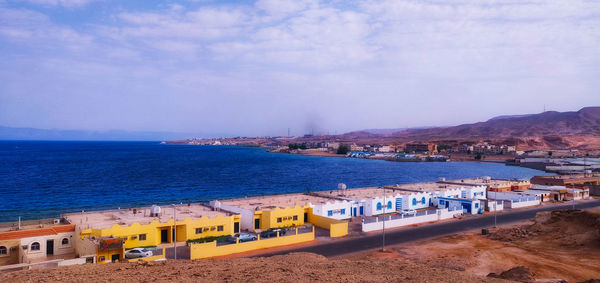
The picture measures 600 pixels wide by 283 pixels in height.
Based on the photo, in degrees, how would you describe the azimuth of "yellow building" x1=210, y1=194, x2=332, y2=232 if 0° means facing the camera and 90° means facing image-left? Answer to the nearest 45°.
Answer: approximately 315°

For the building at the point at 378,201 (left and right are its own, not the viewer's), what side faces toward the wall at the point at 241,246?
right

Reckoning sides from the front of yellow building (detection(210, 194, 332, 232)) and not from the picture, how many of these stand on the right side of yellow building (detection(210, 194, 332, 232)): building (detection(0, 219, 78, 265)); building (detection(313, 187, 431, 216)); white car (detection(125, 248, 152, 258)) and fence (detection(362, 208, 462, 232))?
2

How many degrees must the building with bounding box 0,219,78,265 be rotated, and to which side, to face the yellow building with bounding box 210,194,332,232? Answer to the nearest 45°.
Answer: approximately 45° to its left

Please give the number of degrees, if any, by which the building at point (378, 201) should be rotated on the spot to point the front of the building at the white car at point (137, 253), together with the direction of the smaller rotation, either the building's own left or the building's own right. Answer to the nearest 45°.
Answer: approximately 90° to the building's own right

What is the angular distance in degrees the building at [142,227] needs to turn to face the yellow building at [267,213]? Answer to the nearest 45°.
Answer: approximately 45° to its left

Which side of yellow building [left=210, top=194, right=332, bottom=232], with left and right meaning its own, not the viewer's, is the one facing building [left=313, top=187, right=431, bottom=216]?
left

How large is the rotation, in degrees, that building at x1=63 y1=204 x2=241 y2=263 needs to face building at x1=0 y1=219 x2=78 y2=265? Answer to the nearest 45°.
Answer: approximately 135° to its right

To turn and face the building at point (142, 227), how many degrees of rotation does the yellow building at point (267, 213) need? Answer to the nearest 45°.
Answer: approximately 90° to its right

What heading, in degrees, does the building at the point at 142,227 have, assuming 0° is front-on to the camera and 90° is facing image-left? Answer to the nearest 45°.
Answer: approximately 315°
